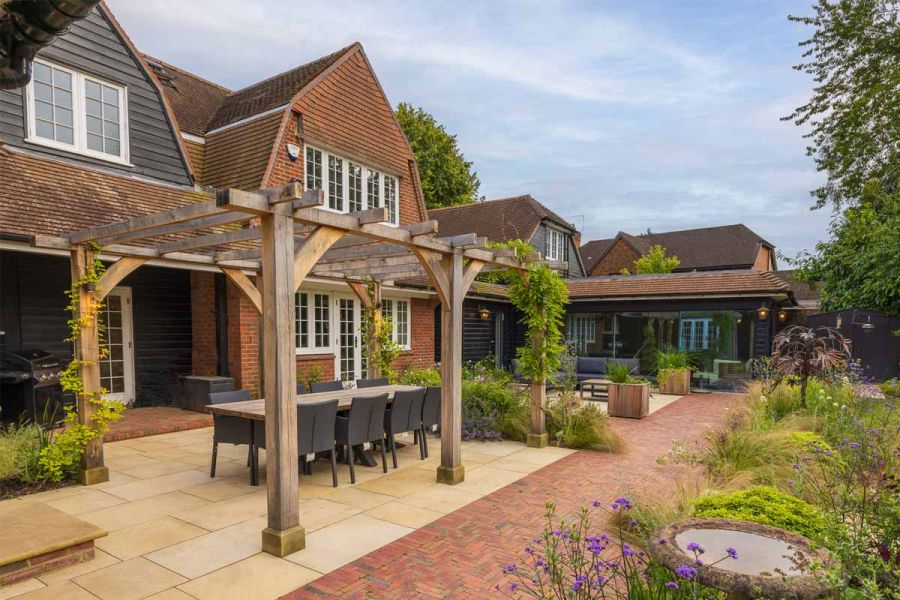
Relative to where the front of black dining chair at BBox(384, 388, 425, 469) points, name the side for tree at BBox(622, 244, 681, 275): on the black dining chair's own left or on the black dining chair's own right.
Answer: on the black dining chair's own right

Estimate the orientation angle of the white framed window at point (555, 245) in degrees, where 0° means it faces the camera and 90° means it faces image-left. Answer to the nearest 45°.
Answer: approximately 315°

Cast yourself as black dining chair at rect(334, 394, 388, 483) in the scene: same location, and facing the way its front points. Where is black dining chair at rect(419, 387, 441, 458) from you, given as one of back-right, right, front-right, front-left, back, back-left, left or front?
right

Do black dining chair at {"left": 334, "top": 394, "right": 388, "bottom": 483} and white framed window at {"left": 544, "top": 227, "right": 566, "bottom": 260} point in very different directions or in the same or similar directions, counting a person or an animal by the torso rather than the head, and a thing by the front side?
very different directions

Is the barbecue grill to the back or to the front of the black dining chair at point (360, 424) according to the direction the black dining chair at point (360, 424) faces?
to the front

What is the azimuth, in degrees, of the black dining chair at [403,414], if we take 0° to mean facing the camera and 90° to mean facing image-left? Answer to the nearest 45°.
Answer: approximately 135°

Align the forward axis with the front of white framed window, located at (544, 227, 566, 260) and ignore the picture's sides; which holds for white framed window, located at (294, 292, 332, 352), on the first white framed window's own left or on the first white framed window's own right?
on the first white framed window's own right

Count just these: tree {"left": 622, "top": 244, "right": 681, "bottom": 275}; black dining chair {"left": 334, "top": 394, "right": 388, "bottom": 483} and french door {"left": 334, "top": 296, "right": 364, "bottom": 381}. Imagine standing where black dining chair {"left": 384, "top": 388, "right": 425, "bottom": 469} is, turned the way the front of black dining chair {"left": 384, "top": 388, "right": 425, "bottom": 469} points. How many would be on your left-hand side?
1

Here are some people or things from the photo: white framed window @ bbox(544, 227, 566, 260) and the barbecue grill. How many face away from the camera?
0

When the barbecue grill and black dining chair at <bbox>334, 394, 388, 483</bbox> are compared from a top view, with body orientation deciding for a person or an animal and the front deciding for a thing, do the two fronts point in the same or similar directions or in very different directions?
very different directions

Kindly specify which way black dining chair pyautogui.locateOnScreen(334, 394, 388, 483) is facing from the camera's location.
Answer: facing away from the viewer and to the left of the viewer
